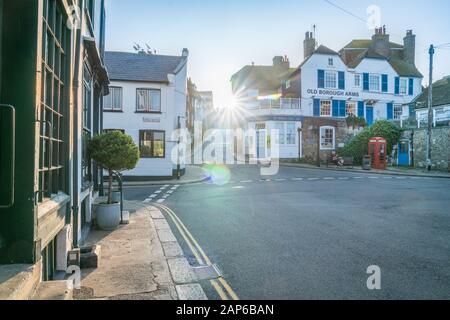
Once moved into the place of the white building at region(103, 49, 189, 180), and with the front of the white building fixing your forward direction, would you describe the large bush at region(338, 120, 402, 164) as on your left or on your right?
on your left

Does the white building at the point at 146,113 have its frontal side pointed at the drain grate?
yes

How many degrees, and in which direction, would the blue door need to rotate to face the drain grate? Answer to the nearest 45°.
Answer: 0° — it already faces it

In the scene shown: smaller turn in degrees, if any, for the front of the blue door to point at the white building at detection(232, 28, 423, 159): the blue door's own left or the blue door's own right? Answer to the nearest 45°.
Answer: approximately 135° to the blue door's own right

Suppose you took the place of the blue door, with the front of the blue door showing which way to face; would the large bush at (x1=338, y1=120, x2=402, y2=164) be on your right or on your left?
on your right

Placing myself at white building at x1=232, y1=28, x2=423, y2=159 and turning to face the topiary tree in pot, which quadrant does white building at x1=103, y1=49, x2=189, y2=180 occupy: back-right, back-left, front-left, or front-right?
front-right

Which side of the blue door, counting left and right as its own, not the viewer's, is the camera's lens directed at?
front

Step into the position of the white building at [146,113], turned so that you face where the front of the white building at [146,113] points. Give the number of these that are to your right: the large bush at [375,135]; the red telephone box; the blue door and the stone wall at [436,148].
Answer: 0

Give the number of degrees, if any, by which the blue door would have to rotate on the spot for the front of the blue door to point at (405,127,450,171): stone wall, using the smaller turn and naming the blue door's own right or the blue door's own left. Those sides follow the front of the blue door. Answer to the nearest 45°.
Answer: approximately 45° to the blue door's own left

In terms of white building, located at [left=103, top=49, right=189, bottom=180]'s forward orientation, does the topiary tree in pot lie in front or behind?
in front

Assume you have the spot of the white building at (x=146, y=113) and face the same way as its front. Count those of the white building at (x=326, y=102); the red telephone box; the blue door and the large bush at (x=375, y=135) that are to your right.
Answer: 0

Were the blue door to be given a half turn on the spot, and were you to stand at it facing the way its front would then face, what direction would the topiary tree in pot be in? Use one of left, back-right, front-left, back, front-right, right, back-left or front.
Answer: back

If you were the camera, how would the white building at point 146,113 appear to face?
facing the viewer

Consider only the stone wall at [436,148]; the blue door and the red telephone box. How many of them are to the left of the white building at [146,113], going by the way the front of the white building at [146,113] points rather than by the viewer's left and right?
3

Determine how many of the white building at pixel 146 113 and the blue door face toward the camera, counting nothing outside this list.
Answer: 2

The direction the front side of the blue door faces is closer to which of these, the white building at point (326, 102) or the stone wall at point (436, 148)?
the stone wall

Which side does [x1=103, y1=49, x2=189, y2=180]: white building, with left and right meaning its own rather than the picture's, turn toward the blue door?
left

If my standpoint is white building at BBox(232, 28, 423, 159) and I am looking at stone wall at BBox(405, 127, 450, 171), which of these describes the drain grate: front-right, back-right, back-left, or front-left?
front-right

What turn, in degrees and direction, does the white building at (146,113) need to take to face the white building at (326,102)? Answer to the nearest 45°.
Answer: approximately 135° to its left
